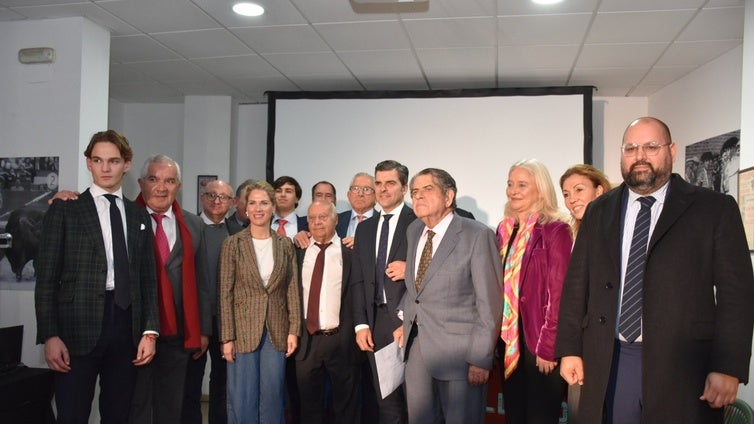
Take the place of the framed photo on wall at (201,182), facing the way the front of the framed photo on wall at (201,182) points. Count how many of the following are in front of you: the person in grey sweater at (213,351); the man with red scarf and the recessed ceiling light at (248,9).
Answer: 3

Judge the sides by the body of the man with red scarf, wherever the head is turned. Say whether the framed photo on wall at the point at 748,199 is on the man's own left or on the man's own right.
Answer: on the man's own left

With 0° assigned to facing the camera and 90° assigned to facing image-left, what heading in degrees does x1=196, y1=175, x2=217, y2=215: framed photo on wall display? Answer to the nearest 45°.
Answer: approximately 0°

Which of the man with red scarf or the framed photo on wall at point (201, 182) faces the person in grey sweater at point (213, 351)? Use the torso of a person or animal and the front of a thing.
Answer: the framed photo on wall

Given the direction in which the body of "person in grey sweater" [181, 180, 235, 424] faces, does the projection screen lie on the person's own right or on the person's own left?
on the person's own left

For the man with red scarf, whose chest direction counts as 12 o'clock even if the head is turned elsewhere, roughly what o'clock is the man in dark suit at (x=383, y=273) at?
The man in dark suit is roughly at 8 o'clock from the man with red scarf.

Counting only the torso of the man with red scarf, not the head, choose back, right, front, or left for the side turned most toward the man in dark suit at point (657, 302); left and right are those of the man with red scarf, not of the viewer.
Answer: left

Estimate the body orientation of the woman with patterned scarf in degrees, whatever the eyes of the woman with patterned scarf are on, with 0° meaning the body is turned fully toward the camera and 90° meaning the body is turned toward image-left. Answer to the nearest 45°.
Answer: approximately 45°
